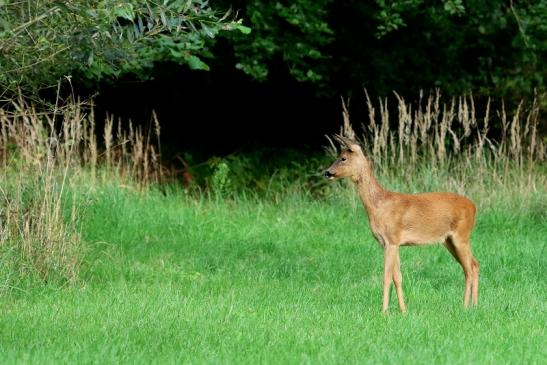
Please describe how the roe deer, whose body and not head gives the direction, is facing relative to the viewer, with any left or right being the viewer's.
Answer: facing to the left of the viewer
